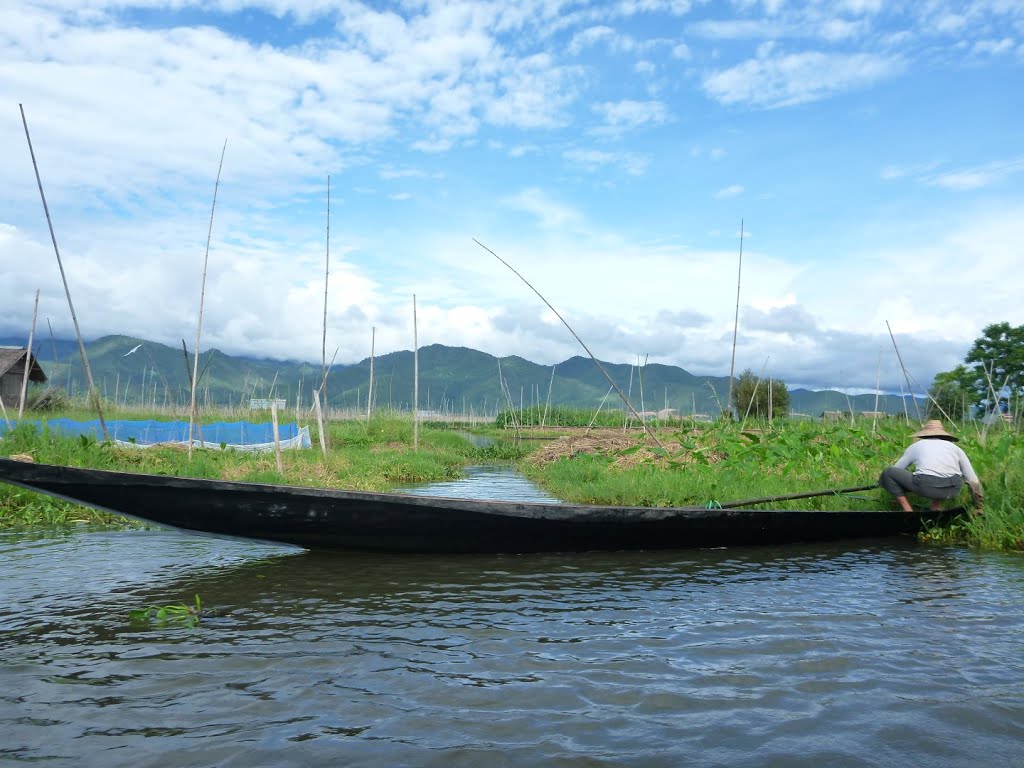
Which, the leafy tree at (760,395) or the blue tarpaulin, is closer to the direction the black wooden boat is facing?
the blue tarpaulin

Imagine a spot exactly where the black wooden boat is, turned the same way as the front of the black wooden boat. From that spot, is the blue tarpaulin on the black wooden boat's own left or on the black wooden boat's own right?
on the black wooden boat's own right

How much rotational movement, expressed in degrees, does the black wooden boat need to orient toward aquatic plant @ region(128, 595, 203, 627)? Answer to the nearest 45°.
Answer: approximately 45° to its left

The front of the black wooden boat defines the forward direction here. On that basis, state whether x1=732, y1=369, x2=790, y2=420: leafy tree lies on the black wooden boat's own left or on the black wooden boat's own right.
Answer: on the black wooden boat's own right

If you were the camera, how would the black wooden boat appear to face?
facing to the left of the viewer

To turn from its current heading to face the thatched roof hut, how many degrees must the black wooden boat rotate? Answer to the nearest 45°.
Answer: approximately 45° to its right

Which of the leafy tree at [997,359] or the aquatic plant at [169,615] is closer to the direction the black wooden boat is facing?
the aquatic plant

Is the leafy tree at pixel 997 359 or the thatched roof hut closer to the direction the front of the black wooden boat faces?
the thatched roof hut

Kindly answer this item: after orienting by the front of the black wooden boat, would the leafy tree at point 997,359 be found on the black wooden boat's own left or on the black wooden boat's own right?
on the black wooden boat's own right
